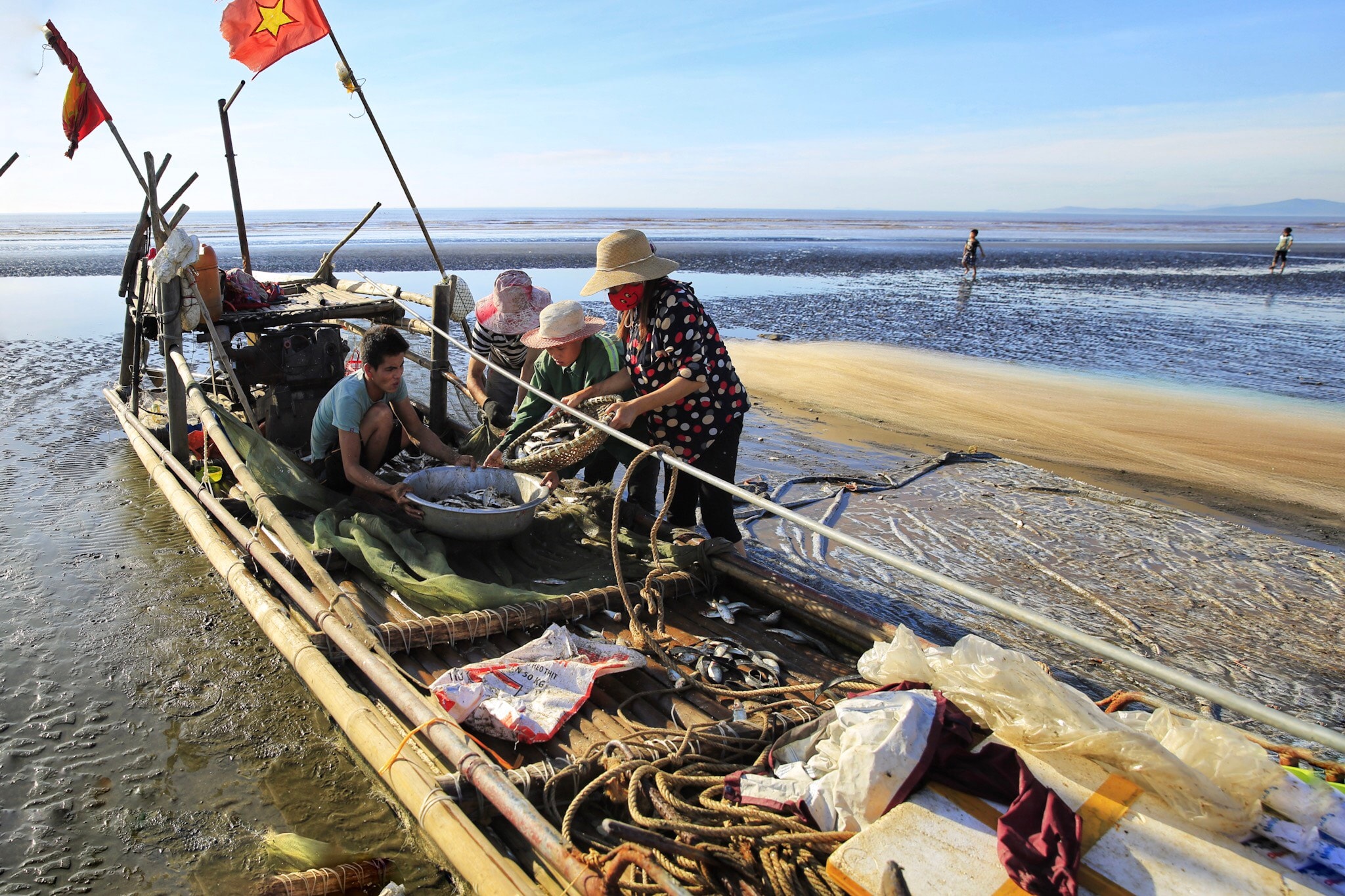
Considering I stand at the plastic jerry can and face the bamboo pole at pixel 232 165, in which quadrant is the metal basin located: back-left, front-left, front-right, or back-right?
back-right

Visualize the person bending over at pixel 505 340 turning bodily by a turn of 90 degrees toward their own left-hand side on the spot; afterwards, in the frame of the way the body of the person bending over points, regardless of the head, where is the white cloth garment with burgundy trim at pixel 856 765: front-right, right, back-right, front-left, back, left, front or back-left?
right

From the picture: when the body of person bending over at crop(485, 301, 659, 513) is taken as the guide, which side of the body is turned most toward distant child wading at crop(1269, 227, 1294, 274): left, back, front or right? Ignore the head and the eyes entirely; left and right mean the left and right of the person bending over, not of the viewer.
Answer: back

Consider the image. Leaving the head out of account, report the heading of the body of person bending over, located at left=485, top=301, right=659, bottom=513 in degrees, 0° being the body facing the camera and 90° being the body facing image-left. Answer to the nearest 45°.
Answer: approximately 45°

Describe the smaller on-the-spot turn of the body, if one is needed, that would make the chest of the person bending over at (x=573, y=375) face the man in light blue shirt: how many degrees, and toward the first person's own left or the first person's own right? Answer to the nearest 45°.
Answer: approximately 45° to the first person's own right

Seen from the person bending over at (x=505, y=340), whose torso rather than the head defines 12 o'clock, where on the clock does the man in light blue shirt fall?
The man in light blue shirt is roughly at 1 o'clock from the person bending over.

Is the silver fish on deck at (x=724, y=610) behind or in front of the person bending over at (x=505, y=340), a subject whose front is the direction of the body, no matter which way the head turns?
in front

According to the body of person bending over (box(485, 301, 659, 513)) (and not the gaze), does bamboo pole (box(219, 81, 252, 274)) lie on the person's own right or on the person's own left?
on the person's own right

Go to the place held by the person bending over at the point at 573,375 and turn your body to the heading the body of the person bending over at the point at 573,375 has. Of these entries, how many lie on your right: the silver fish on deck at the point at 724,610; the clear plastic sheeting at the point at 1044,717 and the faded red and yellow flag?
1

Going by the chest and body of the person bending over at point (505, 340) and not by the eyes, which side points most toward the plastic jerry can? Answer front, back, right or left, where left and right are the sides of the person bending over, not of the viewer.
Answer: right

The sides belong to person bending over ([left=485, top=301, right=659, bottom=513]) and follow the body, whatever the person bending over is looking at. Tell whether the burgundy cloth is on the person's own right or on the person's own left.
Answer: on the person's own left

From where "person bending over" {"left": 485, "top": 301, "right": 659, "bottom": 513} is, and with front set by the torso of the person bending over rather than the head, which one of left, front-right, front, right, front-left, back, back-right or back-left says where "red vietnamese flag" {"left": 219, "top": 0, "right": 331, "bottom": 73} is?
right

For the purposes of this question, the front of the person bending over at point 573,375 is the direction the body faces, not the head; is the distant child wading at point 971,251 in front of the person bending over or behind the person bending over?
behind

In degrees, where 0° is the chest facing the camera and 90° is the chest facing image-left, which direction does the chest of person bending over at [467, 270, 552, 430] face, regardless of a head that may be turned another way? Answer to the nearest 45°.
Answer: approximately 0°

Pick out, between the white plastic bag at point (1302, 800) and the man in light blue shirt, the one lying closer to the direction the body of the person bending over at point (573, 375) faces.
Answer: the man in light blue shirt

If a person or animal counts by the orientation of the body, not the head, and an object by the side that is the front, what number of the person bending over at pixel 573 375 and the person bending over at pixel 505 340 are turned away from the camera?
0

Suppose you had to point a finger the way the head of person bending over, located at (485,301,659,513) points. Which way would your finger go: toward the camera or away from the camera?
toward the camera
